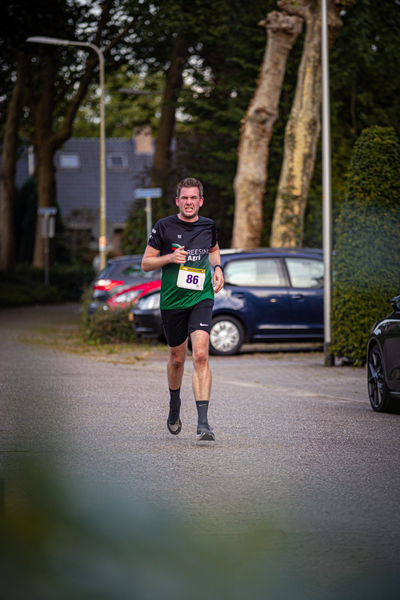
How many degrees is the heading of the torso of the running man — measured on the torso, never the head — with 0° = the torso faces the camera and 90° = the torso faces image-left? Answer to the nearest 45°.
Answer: approximately 0°

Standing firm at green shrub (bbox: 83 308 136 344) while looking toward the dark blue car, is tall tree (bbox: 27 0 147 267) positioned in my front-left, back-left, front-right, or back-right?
back-left

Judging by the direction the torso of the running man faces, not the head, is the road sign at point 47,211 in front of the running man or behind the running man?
behind

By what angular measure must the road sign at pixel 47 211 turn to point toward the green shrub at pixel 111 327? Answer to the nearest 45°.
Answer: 0° — it already faces it

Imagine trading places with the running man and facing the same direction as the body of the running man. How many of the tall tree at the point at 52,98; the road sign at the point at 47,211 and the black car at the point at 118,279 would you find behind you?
3

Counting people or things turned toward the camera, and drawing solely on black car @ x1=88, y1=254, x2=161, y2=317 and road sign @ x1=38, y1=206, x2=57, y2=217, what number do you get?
1

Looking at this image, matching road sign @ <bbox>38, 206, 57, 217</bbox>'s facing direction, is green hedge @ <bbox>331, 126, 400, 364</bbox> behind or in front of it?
in front

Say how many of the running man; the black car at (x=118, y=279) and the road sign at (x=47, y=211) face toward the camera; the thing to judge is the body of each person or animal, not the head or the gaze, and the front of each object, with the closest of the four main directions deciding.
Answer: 2
